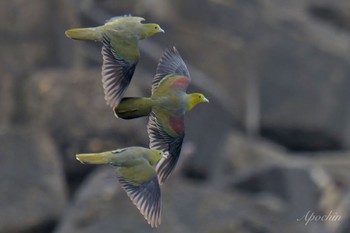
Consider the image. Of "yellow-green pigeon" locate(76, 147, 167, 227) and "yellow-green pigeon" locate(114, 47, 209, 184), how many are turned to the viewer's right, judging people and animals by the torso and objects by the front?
2

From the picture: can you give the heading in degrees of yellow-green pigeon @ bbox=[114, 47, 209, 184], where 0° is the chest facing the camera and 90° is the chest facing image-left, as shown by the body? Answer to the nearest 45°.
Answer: approximately 270°

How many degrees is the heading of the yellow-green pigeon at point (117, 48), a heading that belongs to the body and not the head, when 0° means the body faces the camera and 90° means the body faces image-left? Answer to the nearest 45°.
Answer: approximately 270°

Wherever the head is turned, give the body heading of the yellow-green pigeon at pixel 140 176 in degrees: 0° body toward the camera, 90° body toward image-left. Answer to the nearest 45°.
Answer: approximately 270°

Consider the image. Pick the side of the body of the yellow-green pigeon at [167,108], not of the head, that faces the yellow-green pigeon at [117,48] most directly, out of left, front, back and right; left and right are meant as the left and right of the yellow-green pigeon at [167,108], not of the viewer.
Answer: back

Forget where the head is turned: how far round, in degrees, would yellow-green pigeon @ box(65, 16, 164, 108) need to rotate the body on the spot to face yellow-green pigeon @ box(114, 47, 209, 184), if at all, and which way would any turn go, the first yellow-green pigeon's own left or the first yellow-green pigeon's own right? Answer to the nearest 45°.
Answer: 0° — it already faces it
